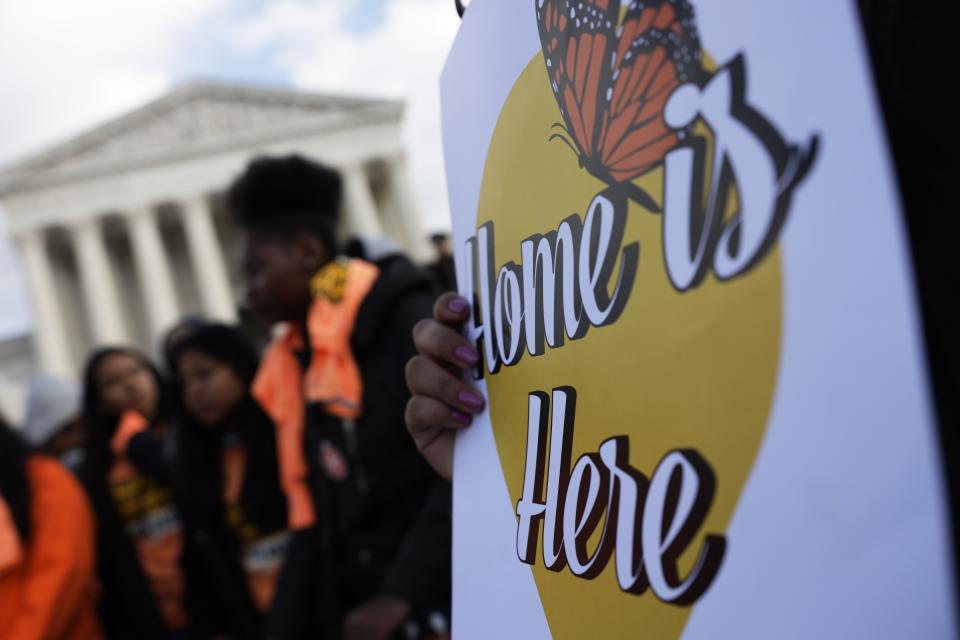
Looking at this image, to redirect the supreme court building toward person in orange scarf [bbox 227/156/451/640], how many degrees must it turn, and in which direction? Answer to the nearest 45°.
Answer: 0° — it already faces them

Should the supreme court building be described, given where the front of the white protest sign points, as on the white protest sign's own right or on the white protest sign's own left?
on the white protest sign's own right

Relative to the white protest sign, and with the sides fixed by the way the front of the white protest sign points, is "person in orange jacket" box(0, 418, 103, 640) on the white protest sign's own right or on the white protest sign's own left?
on the white protest sign's own right

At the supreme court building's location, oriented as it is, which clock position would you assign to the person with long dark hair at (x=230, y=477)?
The person with long dark hair is roughly at 12 o'clock from the supreme court building.

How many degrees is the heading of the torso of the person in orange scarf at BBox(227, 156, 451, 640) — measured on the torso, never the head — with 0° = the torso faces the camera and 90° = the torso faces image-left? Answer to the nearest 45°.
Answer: approximately 45°

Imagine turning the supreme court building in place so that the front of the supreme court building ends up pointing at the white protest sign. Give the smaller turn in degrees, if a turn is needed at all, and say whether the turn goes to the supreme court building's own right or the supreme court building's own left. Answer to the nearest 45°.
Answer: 0° — it already faces it
